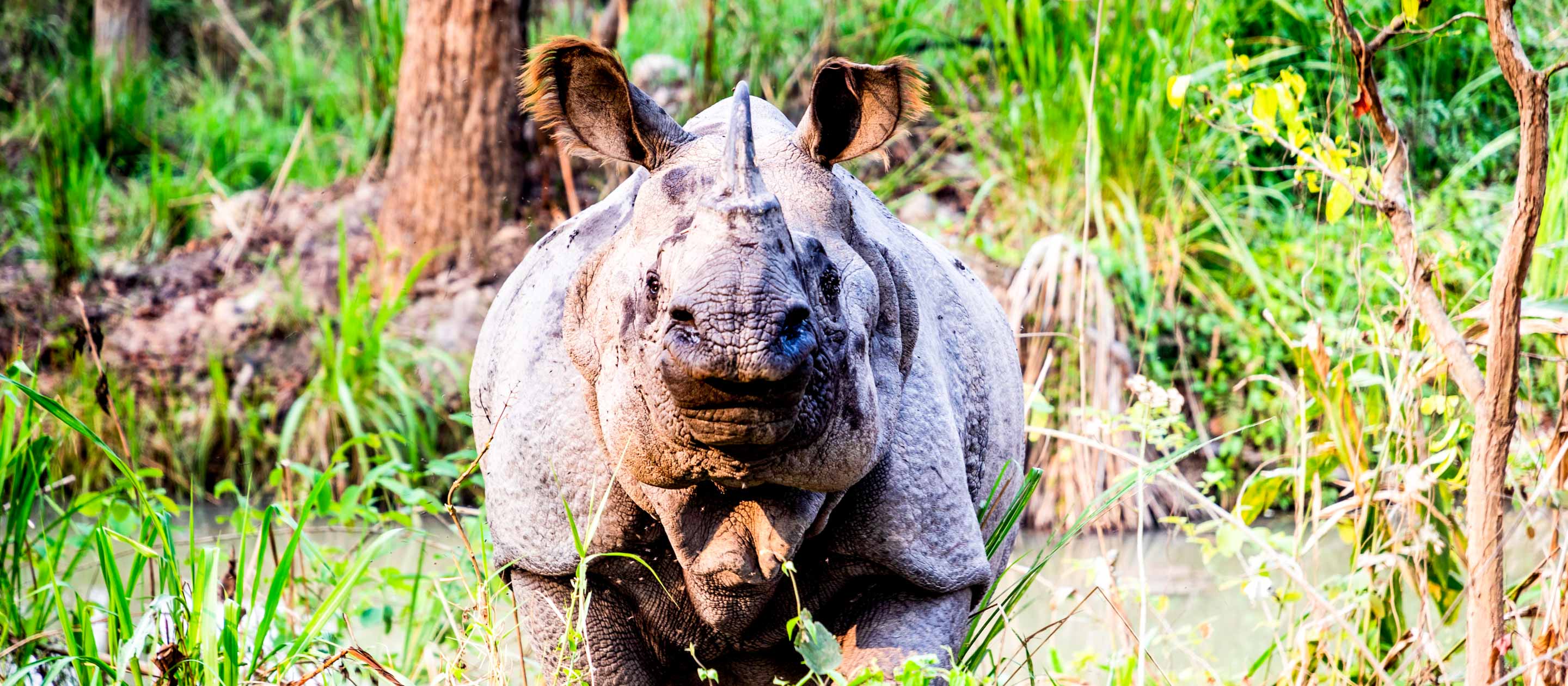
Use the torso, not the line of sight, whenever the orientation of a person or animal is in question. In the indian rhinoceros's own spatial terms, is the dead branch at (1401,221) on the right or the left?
on its left

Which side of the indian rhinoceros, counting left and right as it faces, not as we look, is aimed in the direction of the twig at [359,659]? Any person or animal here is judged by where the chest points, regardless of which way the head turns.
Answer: right

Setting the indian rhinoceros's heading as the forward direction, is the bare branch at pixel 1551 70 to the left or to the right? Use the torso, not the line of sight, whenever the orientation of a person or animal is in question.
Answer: on its left

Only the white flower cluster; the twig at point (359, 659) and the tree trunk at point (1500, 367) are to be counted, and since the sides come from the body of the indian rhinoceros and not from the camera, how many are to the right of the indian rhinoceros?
1

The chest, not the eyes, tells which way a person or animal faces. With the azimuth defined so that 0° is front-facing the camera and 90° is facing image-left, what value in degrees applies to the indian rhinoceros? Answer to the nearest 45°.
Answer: approximately 0°

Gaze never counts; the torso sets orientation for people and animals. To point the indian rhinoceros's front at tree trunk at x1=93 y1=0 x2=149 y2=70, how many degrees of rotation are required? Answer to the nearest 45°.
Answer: approximately 135° to its right

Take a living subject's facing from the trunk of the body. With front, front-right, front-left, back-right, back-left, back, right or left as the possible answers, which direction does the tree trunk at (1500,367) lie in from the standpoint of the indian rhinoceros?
left

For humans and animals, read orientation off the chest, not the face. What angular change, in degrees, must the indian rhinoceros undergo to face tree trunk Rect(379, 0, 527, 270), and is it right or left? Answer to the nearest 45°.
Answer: approximately 180°

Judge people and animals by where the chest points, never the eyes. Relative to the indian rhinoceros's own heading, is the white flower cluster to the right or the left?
on its left
